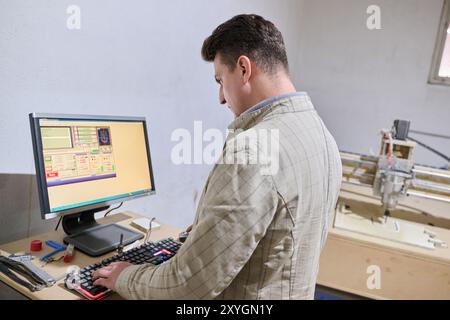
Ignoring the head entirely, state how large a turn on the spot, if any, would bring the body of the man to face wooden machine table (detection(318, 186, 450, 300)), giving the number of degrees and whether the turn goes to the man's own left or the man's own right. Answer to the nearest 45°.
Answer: approximately 90° to the man's own right

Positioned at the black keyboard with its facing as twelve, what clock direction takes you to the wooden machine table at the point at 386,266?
The wooden machine table is roughly at 10 o'clock from the black keyboard.

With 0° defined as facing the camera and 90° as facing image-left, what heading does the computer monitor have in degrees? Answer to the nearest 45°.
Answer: approximately 315°

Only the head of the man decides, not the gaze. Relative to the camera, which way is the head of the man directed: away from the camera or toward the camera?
away from the camera

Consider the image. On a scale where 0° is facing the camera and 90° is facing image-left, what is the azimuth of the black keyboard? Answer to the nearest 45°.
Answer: approximately 315°

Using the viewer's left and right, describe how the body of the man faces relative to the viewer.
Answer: facing away from the viewer and to the left of the viewer

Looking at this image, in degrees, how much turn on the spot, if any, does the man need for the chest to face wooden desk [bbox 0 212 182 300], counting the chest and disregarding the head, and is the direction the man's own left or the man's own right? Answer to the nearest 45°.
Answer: approximately 45° to the man's own left

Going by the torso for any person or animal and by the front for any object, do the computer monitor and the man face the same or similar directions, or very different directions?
very different directions

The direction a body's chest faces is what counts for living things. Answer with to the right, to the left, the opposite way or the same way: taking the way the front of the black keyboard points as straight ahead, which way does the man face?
the opposite way

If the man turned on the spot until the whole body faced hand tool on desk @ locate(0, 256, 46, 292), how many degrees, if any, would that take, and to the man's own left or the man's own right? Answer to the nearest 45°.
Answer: approximately 45° to the man's own left

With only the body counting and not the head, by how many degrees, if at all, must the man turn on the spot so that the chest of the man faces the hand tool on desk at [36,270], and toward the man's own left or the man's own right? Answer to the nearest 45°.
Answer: approximately 45° to the man's own left

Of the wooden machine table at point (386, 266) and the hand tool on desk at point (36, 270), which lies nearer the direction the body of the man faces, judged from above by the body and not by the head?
the hand tool on desk
